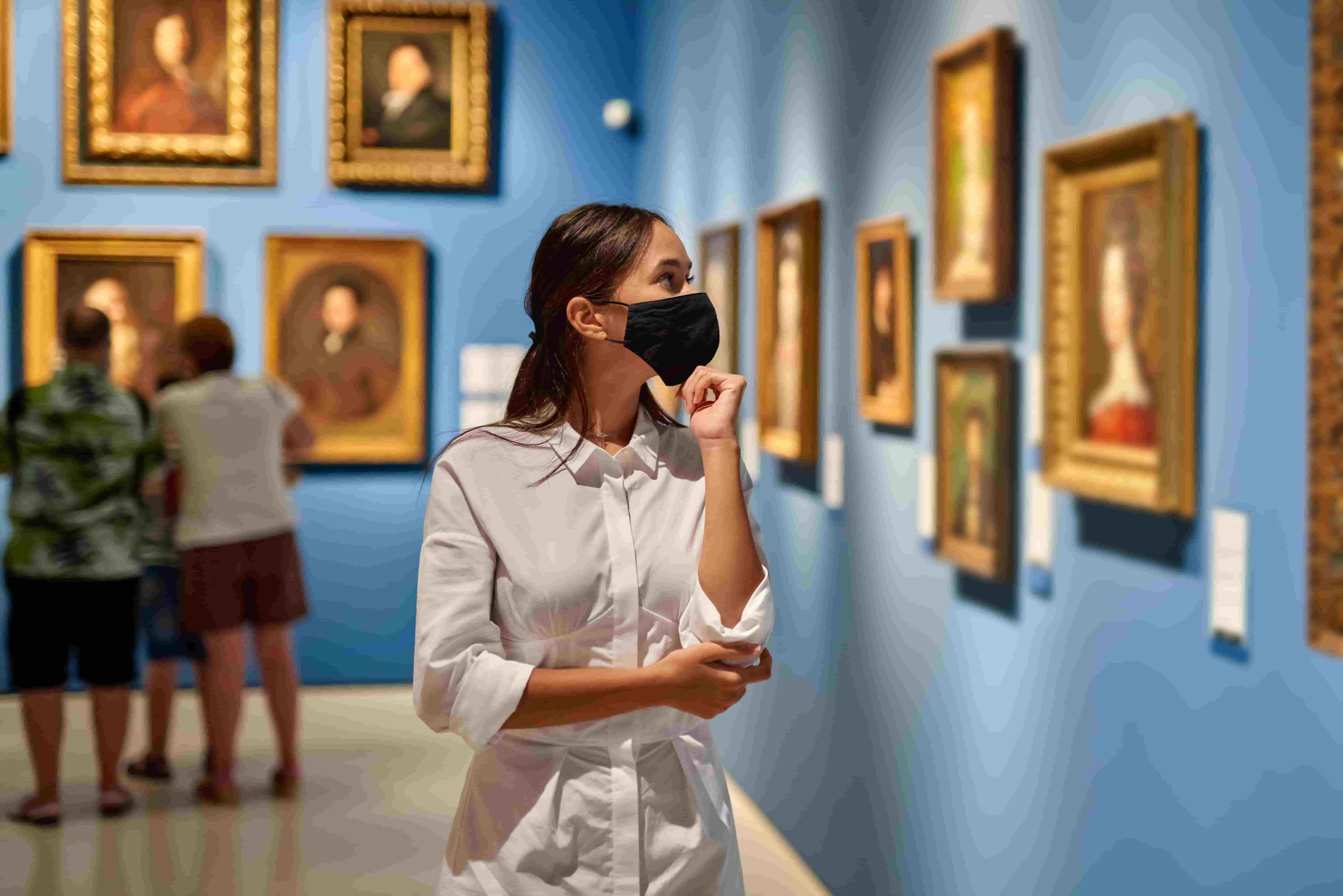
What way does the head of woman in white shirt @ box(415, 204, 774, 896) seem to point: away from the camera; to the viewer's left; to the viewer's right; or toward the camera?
to the viewer's right

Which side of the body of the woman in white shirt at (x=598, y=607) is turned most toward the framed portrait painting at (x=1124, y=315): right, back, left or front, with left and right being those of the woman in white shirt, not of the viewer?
left

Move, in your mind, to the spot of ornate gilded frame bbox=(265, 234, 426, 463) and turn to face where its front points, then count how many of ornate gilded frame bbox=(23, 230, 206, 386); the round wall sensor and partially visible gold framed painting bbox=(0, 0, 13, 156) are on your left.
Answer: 1

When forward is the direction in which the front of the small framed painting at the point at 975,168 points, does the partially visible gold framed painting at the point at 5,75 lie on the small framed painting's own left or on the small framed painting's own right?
on the small framed painting's own right

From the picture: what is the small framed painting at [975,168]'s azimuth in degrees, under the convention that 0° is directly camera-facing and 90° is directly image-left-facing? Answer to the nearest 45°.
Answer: approximately 45°

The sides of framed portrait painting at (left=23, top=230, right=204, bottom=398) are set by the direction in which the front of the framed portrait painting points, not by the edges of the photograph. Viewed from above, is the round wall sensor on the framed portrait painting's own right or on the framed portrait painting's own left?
on the framed portrait painting's own left

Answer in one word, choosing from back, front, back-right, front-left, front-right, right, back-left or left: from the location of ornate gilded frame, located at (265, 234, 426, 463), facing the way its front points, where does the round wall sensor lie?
left

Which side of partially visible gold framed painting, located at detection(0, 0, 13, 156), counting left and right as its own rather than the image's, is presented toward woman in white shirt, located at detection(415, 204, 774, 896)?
front

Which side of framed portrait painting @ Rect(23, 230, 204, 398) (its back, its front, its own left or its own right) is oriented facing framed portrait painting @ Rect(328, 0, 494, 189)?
left
